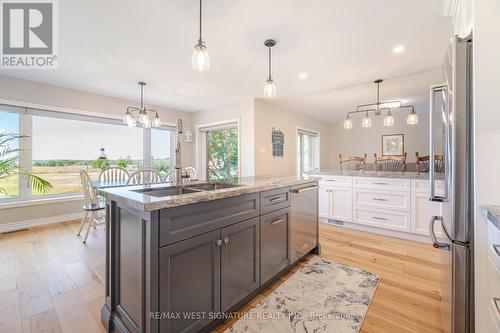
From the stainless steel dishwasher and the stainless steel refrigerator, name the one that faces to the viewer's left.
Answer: the stainless steel refrigerator

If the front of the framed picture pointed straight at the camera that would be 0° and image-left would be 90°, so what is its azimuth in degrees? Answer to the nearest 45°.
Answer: approximately 0°

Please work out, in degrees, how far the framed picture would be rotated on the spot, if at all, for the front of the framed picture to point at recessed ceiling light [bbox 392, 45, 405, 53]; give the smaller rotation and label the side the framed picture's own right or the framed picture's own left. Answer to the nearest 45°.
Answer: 0° — it already faces it

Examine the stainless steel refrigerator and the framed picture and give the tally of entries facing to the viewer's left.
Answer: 1

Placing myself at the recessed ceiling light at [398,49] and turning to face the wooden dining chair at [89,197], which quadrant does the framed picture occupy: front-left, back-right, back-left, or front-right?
back-right

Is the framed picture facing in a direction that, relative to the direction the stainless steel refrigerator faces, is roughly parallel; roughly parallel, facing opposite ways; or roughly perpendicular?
roughly perpendicular

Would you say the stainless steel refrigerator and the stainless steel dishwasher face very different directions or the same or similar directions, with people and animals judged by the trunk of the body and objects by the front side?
very different directions

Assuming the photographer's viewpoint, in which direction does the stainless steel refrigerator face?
facing to the left of the viewer

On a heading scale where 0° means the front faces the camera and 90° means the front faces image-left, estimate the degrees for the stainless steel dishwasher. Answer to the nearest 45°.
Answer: approximately 315°
